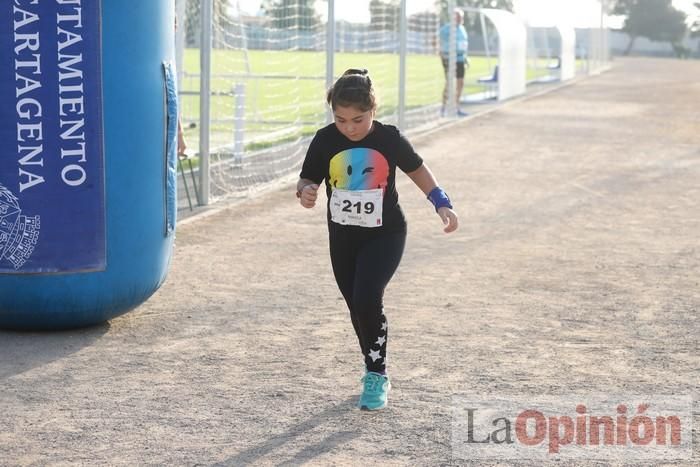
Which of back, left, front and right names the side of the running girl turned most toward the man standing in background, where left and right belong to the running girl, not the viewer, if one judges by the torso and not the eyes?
back

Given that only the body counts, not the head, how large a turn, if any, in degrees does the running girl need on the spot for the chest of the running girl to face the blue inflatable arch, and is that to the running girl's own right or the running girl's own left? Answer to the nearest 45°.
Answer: approximately 135° to the running girl's own right

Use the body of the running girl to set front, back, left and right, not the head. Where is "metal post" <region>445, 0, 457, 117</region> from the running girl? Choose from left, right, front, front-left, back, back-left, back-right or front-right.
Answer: back

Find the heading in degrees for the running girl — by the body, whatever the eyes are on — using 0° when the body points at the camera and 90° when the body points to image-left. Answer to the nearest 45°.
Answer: approximately 0°

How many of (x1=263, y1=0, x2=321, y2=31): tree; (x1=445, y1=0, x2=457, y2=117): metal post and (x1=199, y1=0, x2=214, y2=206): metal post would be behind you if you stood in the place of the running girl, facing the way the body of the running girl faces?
3

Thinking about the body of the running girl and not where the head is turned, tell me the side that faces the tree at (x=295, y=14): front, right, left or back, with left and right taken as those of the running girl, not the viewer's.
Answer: back

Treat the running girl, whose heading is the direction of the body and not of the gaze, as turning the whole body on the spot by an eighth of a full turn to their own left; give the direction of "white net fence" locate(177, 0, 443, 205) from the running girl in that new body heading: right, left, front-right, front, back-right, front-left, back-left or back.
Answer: back-left

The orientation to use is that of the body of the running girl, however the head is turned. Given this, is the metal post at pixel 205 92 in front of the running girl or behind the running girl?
behind
